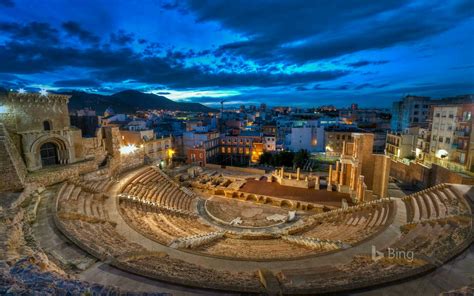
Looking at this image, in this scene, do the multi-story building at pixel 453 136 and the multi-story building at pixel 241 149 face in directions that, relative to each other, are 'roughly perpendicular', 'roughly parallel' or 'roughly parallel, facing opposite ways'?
roughly perpendicular

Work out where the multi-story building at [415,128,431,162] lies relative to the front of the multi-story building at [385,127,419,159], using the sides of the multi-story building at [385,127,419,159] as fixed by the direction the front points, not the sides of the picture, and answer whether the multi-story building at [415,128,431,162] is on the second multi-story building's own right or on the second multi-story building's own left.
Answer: on the second multi-story building's own left

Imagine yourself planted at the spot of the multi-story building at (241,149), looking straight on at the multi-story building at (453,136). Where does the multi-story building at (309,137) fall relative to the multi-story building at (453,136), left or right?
left

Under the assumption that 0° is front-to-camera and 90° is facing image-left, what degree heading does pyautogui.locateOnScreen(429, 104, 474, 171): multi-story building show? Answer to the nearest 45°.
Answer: approximately 45°

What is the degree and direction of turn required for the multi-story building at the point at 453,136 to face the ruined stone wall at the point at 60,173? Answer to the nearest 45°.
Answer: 0° — it already faces it

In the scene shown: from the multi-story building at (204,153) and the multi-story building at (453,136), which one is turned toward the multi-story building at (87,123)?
the multi-story building at (453,136)
